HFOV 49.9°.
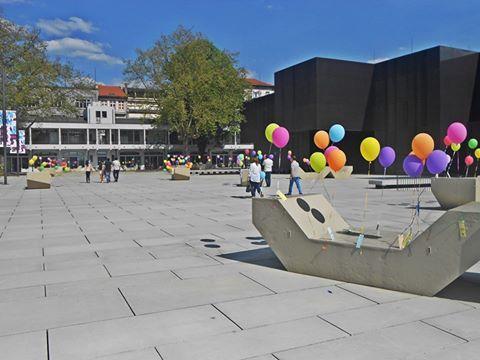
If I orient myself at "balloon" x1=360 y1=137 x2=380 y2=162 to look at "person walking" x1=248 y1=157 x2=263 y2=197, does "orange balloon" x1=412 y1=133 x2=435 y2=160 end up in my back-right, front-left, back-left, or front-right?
back-right

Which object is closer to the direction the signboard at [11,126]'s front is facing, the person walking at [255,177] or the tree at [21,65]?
the person walking

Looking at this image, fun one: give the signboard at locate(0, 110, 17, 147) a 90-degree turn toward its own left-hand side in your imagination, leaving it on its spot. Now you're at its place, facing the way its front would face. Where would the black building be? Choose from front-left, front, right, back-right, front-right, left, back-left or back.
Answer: front

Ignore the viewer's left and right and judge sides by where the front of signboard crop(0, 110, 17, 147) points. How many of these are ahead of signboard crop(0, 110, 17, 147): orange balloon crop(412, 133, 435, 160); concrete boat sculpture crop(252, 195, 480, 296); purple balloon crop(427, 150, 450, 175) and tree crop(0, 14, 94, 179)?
3

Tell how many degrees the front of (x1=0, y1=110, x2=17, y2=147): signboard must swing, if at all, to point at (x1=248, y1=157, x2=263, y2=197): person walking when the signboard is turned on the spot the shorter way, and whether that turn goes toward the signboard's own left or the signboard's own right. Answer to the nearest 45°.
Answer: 0° — it already faces them

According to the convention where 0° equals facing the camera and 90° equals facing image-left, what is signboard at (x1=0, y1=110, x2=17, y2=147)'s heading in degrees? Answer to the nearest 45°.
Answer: approximately 0°

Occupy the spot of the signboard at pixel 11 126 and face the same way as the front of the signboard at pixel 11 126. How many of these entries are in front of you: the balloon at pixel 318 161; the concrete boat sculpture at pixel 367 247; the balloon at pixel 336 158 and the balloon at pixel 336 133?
4

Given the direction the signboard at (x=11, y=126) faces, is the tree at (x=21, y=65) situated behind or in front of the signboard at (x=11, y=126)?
behind

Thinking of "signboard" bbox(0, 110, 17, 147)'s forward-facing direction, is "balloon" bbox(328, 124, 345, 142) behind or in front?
in front

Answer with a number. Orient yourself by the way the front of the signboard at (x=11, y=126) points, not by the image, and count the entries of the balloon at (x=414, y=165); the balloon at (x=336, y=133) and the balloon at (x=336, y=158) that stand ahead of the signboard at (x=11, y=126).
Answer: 3

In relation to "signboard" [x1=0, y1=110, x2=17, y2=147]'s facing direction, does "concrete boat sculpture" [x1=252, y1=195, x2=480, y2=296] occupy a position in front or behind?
in front

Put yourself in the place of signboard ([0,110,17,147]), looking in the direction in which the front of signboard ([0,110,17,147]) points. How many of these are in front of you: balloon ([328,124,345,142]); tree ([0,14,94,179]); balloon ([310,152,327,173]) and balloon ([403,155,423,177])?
3

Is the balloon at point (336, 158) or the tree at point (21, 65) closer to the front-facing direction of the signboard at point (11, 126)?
the balloon
